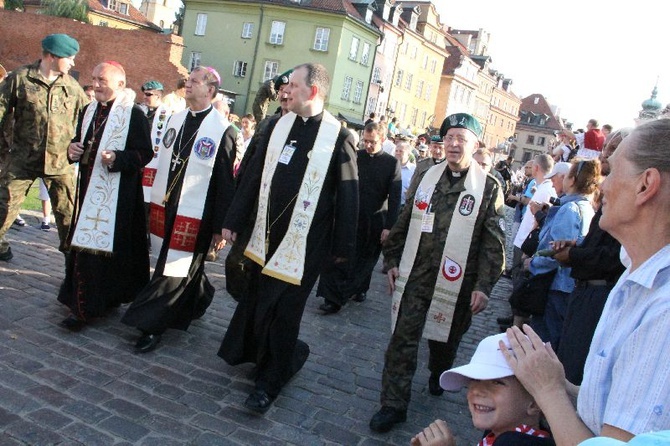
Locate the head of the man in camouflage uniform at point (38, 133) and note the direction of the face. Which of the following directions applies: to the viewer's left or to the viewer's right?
to the viewer's right

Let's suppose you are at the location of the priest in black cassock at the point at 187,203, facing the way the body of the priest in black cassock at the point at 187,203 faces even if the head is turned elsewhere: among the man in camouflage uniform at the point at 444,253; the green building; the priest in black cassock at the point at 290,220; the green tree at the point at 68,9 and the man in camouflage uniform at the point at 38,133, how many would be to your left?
2

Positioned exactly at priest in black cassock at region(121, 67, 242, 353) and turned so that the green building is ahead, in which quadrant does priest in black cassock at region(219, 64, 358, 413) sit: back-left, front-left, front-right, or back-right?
back-right

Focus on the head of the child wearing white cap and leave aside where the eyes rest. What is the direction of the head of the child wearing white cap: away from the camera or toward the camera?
toward the camera

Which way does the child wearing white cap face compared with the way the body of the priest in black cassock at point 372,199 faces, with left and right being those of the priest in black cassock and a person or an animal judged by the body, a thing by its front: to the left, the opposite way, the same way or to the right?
the same way

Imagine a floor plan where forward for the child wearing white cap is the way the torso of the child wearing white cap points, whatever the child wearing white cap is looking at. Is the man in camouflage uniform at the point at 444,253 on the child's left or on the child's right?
on the child's right

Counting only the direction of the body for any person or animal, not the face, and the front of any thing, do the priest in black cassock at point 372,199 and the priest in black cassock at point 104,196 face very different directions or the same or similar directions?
same or similar directions

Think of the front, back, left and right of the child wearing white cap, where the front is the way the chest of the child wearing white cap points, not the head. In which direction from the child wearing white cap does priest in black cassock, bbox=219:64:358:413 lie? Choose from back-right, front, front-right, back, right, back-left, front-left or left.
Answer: right

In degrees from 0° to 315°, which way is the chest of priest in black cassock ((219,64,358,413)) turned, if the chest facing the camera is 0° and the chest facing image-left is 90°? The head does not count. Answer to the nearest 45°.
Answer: approximately 45°

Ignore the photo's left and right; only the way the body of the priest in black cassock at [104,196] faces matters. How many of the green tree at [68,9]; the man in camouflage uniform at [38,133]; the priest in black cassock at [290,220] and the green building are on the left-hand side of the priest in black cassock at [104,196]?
1

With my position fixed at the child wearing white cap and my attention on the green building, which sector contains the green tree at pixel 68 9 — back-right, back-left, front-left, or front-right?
front-left

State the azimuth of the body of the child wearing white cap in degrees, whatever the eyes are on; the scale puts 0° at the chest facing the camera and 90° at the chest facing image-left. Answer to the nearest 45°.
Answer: approximately 45°

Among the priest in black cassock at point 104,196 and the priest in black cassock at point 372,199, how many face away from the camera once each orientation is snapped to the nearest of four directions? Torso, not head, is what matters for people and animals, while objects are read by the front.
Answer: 0

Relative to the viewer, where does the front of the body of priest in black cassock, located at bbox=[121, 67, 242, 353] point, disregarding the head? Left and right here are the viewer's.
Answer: facing the viewer and to the left of the viewer

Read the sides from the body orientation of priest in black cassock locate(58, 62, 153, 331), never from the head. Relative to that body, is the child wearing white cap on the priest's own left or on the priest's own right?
on the priest's own left

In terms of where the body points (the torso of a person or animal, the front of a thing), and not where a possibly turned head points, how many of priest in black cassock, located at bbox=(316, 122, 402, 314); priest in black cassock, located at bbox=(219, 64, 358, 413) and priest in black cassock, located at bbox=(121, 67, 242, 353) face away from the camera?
0

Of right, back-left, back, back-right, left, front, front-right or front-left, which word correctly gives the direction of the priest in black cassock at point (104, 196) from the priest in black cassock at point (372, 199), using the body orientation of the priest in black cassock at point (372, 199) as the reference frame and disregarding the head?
front
